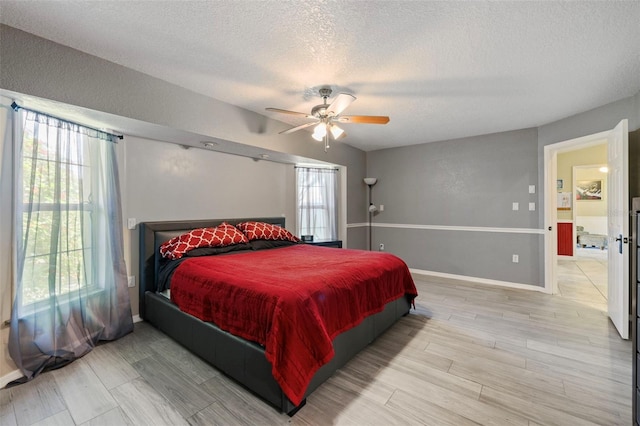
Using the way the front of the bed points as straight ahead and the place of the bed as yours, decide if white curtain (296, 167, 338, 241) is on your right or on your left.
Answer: on your left

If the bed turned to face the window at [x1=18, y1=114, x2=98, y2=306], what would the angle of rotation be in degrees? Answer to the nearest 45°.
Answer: approximately 135° to its right

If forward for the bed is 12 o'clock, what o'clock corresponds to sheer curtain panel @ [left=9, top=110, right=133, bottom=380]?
The sheer curtain panel is roughly at 5 o'clock from the bed.

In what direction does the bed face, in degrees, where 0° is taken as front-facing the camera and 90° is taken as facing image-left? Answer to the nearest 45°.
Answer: approximately 315°

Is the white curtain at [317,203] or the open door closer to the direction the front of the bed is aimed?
the open door
